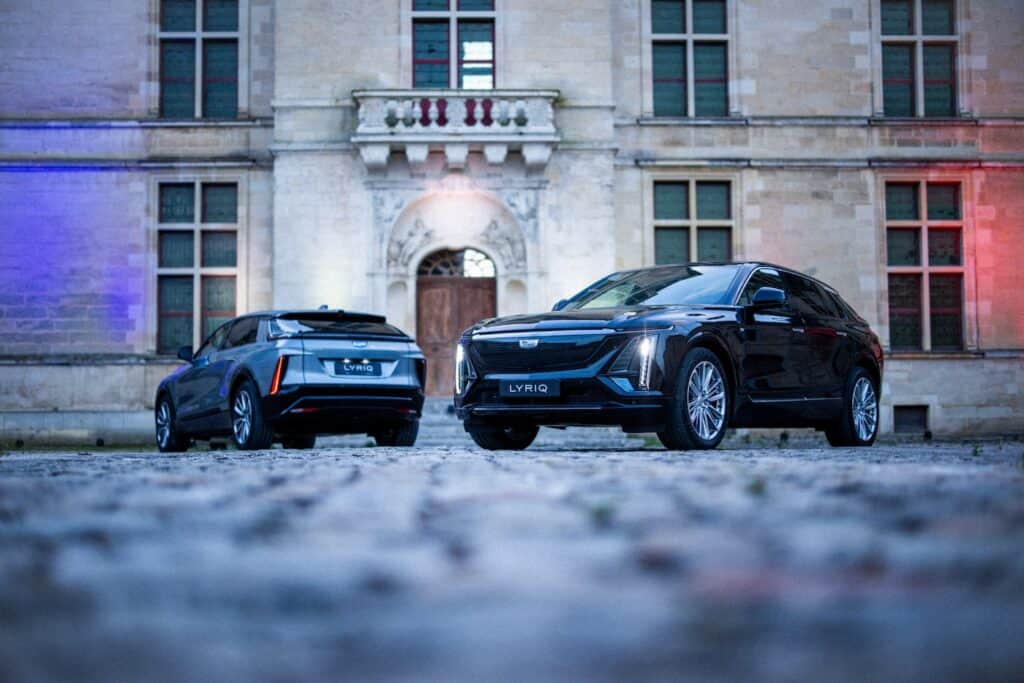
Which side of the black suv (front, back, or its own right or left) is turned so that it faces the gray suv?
right

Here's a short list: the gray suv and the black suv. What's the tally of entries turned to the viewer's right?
0

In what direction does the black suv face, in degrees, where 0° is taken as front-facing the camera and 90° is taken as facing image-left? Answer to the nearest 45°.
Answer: approximately 45°

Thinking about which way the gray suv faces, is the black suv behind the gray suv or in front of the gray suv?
behind

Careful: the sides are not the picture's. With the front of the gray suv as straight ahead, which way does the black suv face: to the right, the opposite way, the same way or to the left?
to the left

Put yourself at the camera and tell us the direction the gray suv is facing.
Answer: facing away from the viewer and to the left of the viewer
